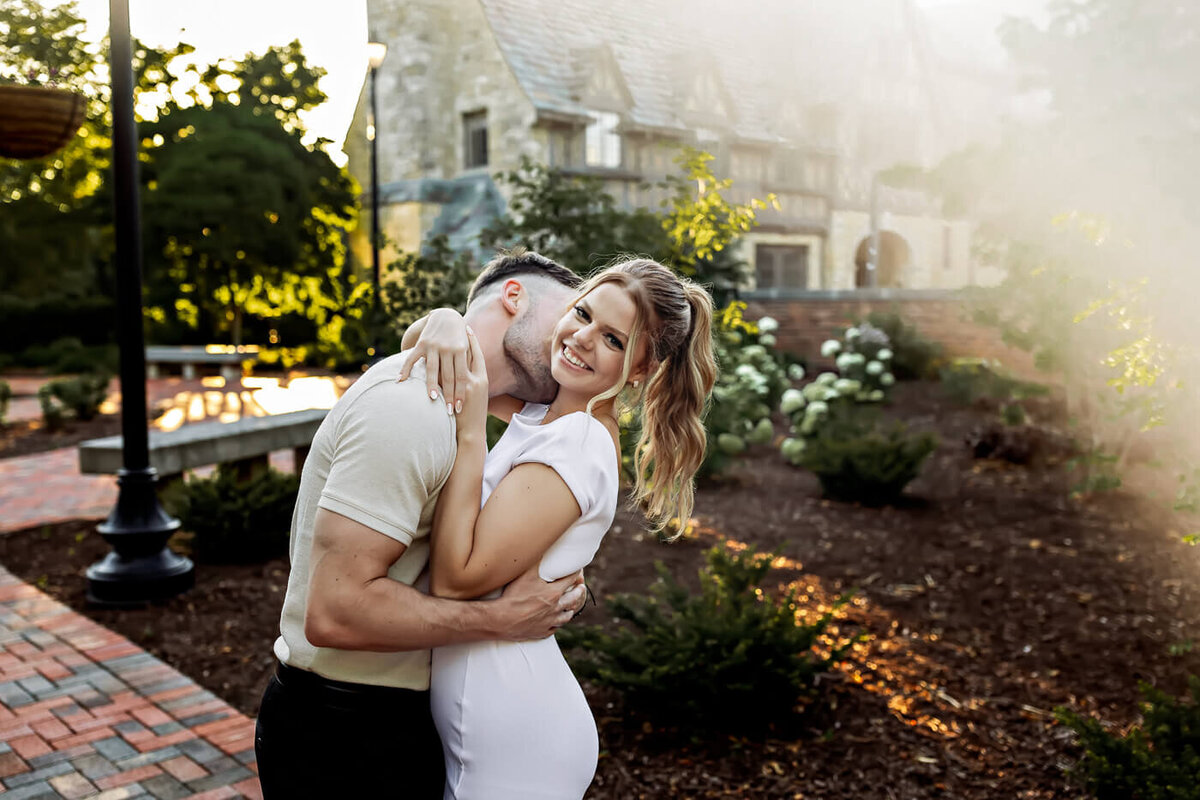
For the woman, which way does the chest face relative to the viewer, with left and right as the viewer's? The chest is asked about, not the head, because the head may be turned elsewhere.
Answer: facing to the left of the viewer

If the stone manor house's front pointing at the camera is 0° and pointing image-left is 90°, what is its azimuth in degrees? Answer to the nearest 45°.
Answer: approximately 315°

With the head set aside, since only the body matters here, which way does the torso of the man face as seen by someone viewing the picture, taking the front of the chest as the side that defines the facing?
to the viewer's right

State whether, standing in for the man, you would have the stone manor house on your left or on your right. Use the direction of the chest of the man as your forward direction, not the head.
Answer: on your left

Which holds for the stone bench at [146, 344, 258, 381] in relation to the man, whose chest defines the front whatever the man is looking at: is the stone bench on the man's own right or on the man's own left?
on the man's own left

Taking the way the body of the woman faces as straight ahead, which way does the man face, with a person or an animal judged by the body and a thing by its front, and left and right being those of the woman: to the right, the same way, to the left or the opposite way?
the opposite way

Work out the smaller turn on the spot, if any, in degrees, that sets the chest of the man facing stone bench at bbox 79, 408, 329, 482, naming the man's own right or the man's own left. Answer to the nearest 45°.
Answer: approximately 90° to the man's own left

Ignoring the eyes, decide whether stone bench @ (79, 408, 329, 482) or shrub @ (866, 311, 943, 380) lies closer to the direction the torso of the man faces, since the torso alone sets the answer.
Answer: the shrub

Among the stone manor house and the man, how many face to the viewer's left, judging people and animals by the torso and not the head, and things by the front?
0
